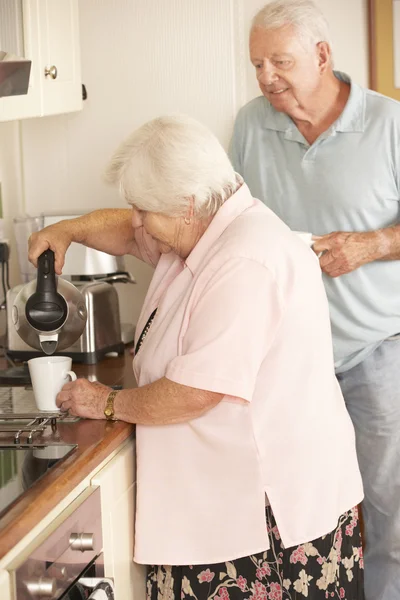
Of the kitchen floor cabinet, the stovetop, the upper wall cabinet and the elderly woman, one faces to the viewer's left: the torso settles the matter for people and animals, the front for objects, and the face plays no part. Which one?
the elderly woman

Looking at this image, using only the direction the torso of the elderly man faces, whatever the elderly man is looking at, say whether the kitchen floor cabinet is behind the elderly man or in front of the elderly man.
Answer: in front

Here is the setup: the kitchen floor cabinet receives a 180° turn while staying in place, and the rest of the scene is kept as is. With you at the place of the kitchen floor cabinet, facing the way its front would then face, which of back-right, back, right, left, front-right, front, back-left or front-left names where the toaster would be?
front-right

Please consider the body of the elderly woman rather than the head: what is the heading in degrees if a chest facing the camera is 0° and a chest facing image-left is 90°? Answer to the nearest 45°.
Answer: approximately 90°

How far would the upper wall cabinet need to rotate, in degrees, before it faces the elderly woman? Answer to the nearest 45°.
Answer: approximately 45° to its right

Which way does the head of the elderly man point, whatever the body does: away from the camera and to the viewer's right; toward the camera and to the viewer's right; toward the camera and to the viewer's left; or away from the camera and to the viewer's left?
toward the camera and to the viewer's left

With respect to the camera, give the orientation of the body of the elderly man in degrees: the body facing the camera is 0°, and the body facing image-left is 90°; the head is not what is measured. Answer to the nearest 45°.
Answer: approximately 45°

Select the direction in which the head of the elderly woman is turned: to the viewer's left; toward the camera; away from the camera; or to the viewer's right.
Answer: to the viewer's left
